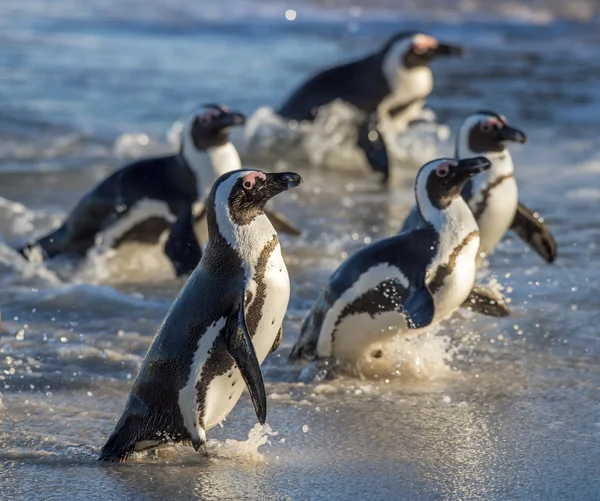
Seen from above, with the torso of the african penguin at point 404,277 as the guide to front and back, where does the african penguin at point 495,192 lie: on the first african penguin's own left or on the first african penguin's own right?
on the first african penguin's own left

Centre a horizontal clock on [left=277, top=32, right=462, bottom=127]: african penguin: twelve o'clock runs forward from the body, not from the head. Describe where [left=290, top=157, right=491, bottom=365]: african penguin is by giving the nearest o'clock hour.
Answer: [left=290, top=157, right=491, bottom=365]: african penguin is roughly at 3 o'clock from [left=277, top=32, right=462, bottom=127]: african penguin.

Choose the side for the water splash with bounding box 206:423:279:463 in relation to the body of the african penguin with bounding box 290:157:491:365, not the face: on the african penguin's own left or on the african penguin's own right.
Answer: on the african penguin's own right

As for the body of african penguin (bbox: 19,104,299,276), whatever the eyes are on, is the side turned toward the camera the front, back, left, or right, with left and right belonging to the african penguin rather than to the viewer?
right

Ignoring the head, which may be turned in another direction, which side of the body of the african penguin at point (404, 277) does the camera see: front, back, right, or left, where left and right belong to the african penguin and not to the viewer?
right

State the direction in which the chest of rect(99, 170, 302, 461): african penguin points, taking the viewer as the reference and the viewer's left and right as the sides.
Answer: facing to the right of the viewer

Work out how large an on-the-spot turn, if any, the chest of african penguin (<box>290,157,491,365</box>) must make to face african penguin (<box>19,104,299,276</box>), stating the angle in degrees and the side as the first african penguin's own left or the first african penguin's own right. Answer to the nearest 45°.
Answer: approximately 135° to the first african penguin's own left

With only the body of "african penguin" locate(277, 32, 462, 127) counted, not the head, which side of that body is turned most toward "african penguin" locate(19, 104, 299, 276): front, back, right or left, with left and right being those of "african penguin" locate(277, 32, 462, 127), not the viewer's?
right

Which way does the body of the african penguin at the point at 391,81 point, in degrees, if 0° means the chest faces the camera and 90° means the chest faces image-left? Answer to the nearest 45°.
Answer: approximately 270°

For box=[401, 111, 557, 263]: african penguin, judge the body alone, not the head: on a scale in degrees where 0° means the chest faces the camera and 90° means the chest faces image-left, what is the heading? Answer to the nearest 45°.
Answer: approximately 315°
